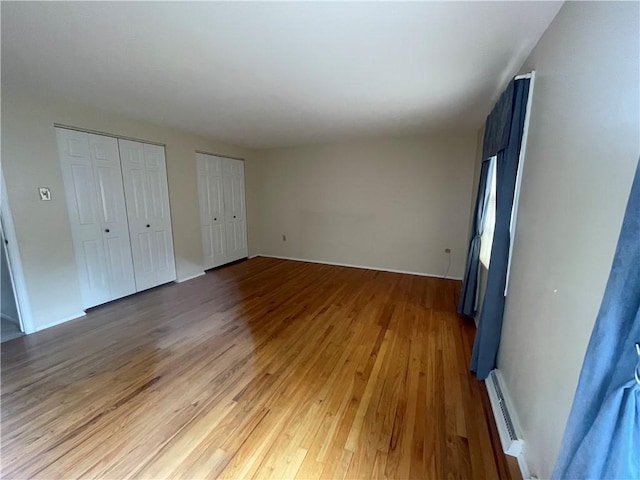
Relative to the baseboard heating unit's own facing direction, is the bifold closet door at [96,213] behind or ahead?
ahead

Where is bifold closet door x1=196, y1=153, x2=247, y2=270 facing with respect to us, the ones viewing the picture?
facing the viewer and to the right of the viewer

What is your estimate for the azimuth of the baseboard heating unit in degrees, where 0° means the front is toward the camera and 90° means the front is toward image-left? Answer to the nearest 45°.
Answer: approximately 90°

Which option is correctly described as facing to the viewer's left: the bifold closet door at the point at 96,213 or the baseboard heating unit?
the baseboard heating unit

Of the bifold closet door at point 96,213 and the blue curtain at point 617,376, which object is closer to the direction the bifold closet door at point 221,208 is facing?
the blue curtain

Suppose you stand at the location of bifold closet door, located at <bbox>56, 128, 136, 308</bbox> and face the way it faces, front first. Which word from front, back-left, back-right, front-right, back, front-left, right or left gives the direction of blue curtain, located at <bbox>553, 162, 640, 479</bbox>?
front-right

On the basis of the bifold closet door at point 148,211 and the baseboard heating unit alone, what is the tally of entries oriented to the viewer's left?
1

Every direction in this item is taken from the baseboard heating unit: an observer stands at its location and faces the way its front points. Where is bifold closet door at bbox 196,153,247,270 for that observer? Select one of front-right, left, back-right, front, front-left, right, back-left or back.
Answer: front

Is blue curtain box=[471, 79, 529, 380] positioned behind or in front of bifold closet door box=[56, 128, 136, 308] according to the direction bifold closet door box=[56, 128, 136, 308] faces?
in front
